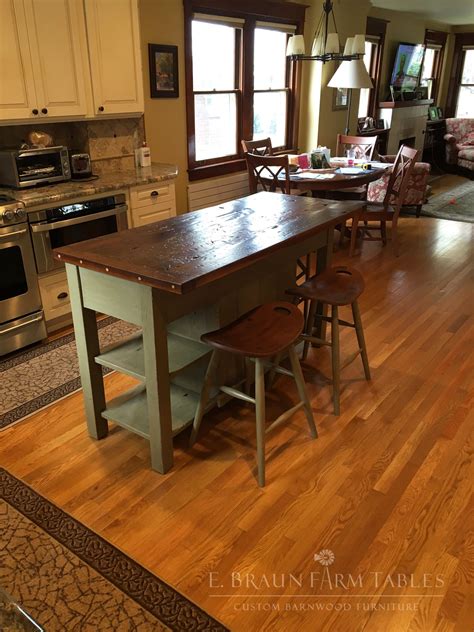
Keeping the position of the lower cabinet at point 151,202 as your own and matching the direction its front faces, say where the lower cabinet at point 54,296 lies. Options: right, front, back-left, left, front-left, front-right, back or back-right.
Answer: right

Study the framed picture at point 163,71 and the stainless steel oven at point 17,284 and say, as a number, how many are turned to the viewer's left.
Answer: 0

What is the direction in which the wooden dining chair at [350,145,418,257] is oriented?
to the viewer's left

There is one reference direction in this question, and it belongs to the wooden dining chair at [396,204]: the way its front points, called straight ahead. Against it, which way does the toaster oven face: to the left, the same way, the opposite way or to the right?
the opposite way

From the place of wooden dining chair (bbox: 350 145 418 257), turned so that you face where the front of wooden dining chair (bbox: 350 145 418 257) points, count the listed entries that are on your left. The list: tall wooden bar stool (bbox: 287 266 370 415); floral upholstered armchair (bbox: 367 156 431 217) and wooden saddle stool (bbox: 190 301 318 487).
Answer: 2

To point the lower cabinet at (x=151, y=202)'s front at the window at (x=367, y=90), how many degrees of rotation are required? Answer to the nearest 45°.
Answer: approximately 90° to its left

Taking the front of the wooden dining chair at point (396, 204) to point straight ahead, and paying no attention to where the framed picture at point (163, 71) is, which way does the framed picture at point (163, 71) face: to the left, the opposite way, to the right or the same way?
the opposite way

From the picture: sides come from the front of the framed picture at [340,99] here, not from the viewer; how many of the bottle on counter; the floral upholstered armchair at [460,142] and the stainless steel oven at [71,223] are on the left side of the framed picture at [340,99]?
1

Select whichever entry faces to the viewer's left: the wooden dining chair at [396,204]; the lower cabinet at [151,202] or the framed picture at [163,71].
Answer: the wooden dining chair

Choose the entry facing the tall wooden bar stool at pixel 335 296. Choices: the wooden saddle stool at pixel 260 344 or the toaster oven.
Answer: the toaster oven

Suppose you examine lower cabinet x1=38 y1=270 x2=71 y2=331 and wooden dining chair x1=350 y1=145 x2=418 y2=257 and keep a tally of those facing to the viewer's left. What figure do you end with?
1

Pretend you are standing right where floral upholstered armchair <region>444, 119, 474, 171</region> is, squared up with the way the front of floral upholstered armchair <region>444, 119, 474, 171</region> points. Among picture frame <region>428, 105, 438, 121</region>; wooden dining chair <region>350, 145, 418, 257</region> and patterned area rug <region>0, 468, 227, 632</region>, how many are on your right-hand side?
1

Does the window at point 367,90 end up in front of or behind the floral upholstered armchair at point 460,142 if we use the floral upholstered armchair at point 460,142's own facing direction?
in front
